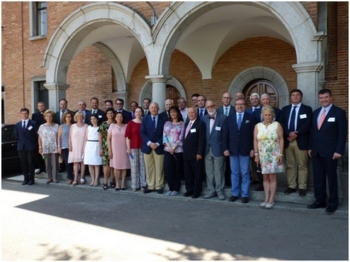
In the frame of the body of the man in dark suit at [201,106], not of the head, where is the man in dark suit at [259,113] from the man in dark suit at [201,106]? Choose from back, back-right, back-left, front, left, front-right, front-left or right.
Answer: front-left

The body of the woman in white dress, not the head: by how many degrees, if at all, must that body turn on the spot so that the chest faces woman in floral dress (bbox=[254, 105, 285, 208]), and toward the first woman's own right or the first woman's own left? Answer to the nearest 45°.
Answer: approximately 45° to the first woman's own left

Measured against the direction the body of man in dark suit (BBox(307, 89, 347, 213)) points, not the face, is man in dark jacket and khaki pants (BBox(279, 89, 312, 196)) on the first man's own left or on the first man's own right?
on the first man's own right

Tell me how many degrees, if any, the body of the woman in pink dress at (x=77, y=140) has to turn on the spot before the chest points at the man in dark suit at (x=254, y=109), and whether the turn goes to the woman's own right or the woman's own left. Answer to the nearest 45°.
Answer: approximately 45° to the woman's own left

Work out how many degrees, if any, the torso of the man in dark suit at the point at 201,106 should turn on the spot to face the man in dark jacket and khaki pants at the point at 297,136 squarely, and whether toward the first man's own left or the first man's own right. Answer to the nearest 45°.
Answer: approximately 45° to the first man's own left

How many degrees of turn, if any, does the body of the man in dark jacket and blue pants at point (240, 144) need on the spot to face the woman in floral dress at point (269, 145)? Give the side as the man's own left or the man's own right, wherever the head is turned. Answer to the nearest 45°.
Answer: approximately 45° to the man's own left

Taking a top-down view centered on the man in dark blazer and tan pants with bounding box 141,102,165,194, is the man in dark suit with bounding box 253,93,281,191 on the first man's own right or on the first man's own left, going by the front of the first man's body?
on the first man's own left
